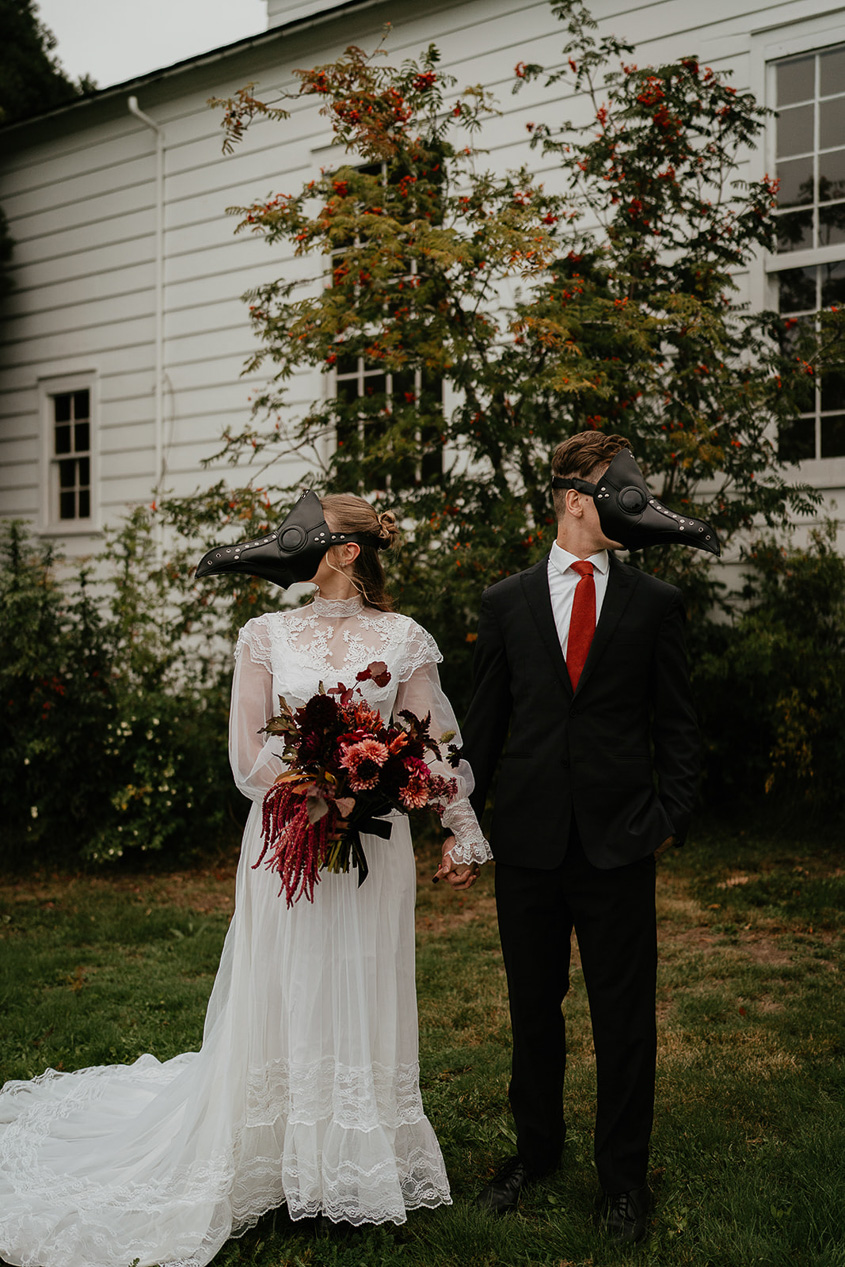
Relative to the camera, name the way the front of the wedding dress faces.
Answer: toward the camera

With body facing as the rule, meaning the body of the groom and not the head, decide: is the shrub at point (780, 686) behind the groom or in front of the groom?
behind

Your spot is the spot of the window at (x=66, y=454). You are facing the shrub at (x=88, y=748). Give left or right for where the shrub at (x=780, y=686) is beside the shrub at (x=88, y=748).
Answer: left

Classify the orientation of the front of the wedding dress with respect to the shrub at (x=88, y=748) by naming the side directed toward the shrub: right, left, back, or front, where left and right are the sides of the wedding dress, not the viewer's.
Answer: back

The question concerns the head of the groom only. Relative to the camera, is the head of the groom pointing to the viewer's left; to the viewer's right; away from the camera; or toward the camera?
to the viewer's right

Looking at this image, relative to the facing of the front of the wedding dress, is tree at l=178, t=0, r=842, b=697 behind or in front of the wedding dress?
behind

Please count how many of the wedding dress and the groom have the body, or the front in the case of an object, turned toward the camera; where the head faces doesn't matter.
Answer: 2

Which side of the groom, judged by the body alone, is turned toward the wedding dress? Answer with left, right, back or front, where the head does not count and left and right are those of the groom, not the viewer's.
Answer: right

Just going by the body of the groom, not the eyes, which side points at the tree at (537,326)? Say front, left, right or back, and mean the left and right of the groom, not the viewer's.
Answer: back

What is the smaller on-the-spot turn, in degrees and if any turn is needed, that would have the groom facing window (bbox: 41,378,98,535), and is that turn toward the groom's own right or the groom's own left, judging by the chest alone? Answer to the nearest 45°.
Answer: approximately 135° to the groom's own right

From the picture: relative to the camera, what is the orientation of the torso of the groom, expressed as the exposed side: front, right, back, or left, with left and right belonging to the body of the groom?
front

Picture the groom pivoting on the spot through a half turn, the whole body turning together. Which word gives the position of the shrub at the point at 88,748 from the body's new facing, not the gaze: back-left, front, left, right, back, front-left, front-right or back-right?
front-left

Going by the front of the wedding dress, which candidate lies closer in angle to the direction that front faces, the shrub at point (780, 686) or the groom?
the groom
